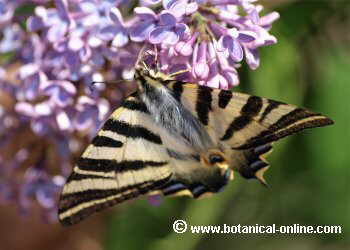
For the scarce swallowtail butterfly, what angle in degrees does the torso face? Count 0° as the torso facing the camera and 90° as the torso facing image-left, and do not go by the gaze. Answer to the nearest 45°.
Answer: approximately 135°
